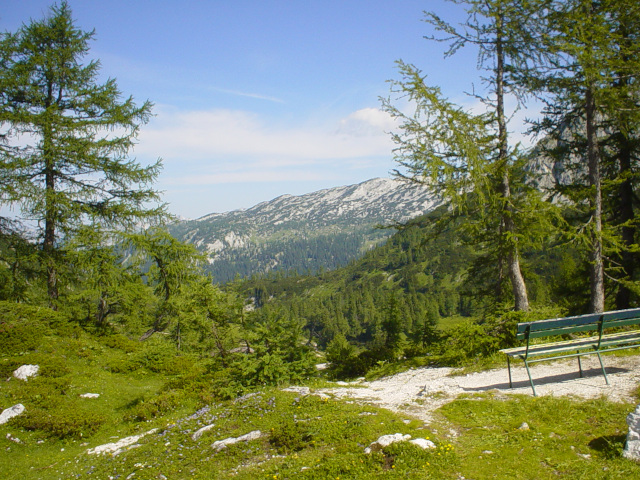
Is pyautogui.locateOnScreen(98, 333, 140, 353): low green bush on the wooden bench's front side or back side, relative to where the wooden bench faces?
on the front side

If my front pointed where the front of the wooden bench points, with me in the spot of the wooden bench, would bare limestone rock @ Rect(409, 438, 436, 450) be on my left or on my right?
on my left

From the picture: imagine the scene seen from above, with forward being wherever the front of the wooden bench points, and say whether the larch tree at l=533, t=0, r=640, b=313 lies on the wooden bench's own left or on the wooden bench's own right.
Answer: on the wooden bench's own right
